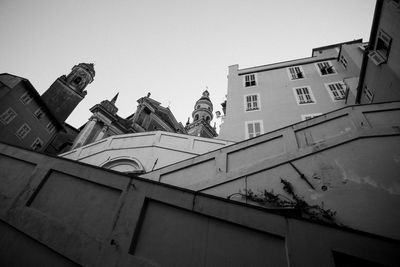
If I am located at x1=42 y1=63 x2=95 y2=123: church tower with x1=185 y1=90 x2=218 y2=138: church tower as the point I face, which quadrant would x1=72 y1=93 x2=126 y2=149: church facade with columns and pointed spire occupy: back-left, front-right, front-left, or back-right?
front-right

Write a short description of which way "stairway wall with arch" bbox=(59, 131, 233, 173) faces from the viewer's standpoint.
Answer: facing the viewer

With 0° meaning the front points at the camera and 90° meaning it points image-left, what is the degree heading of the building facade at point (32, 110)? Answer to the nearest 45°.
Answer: approximately 315°

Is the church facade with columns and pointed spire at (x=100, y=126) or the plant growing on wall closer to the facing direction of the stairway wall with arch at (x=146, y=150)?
the plant growing on wall

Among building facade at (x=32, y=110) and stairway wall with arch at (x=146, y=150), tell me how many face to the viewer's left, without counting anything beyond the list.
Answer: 0

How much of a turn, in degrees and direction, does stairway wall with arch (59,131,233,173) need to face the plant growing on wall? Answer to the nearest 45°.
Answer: approximately 45° to its left

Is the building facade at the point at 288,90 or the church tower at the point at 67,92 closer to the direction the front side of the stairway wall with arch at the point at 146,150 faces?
the building facade

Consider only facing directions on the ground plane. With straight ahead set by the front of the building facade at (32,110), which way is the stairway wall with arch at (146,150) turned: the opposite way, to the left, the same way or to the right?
to the right

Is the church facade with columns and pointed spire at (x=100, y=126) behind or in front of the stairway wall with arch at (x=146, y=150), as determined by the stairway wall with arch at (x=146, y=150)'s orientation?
behind

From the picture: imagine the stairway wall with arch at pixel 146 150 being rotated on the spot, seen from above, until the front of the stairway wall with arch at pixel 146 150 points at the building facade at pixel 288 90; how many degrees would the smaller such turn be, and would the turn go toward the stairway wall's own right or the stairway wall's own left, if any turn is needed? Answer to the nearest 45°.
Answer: approximately 90° to the stairway wall's own left

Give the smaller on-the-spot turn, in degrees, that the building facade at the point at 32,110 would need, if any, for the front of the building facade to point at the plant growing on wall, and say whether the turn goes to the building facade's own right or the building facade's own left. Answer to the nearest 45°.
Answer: approximately 45° to the building facade's own right
